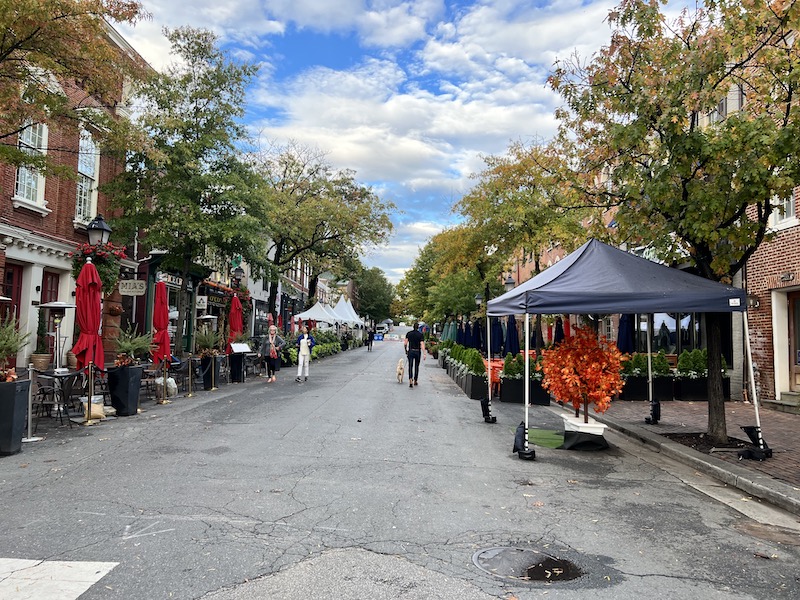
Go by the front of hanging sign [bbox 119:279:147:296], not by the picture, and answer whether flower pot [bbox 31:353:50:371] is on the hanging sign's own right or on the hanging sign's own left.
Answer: on the hanging sign's own right

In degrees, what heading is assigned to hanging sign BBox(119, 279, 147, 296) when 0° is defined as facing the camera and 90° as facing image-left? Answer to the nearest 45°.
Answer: approximately 0°

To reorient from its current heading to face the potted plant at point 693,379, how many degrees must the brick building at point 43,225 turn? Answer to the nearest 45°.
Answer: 0° — it already faces it

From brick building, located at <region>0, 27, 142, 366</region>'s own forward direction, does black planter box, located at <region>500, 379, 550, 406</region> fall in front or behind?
in front

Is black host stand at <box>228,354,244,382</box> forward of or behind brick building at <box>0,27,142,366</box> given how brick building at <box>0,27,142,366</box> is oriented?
forward

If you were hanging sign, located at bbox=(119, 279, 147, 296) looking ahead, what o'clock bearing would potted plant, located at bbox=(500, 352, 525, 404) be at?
The potted plant is roughly at 10 o'clock from the hanging sign.

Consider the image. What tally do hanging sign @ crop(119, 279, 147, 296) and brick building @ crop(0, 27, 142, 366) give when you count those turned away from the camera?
0

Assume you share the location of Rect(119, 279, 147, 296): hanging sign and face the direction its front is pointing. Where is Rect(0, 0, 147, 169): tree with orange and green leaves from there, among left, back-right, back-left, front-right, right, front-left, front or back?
front

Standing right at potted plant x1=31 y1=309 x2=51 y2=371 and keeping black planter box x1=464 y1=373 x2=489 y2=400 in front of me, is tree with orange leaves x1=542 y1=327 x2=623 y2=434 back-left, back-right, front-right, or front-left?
front-right

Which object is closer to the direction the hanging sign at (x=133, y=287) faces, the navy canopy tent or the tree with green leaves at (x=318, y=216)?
the navy canopy tent

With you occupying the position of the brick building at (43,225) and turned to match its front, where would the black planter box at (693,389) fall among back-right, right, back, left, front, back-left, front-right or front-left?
front

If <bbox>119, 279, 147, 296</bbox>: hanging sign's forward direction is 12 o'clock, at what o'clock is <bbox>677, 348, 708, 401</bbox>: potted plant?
The potted plant is roughly at 10 o'clock from the hanging sign.

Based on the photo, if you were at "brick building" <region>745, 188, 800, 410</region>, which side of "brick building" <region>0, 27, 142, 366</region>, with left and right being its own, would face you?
front

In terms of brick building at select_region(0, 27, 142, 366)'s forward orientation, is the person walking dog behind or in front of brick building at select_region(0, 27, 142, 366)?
in front

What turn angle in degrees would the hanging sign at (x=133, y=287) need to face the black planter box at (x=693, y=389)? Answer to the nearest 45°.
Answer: approximately 45° to its left

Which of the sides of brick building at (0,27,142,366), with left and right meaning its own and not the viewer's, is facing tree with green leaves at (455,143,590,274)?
front

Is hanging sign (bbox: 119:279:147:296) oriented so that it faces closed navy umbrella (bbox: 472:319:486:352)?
no

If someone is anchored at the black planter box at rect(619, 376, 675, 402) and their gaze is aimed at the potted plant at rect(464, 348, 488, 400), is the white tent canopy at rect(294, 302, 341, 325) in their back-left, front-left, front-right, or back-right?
front-right

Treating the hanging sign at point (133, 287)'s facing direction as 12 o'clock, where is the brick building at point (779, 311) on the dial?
The brick building is roughly at 10 o'clock from the hanging sign.
